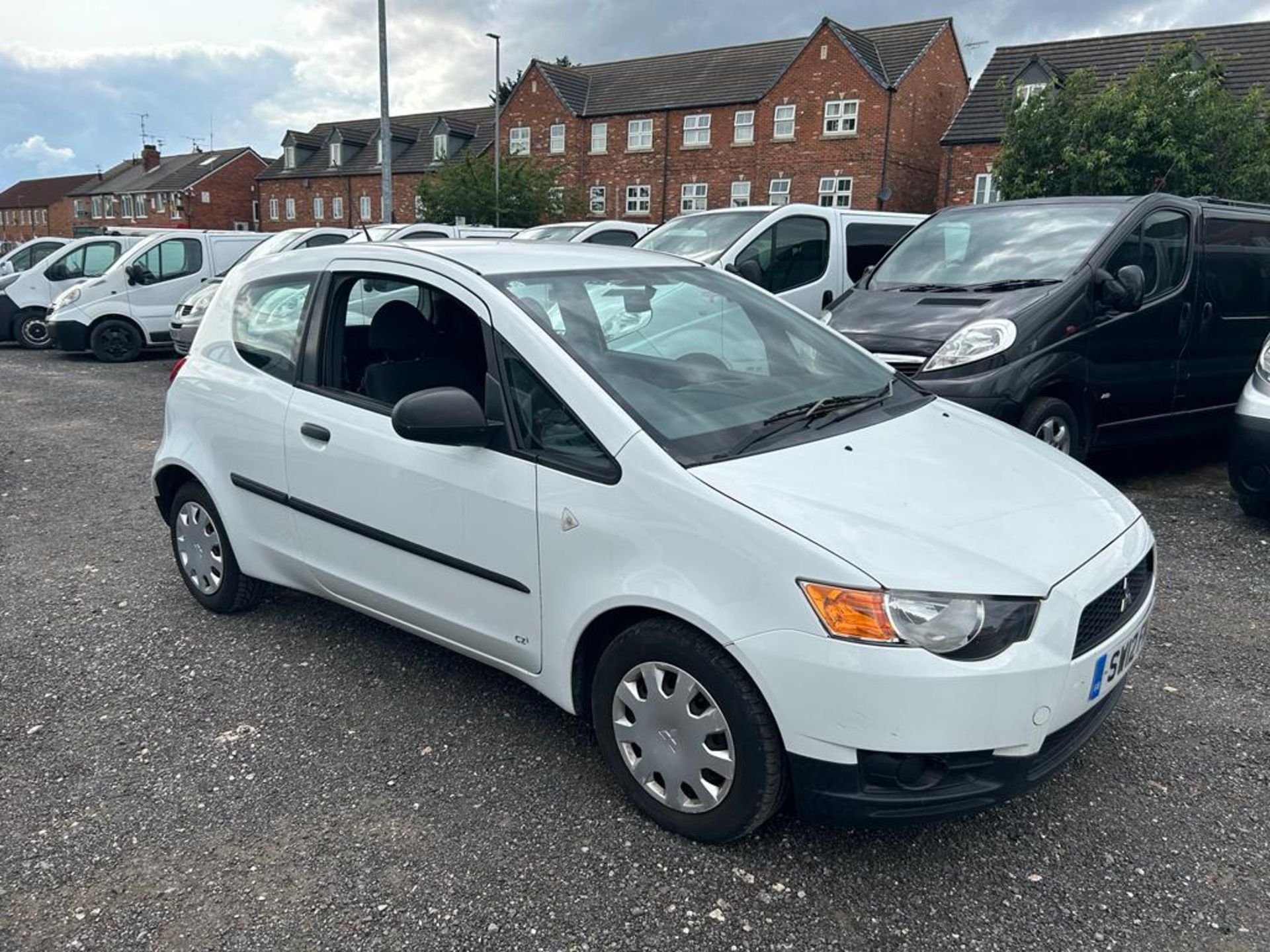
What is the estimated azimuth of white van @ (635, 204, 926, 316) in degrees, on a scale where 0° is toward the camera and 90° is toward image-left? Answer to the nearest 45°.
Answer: approximately 45°

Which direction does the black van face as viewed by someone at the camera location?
facing the viewer and to the left of the viewer

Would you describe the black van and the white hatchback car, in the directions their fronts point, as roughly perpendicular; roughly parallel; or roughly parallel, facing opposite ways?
roughly perpendicular

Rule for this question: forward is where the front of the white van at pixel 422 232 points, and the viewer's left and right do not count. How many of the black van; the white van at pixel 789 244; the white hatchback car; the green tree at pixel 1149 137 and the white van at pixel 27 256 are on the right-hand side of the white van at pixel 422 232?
1

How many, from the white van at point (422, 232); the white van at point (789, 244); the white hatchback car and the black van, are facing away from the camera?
0

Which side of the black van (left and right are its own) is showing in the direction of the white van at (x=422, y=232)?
right

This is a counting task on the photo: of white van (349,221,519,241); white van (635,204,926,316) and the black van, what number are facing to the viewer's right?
0

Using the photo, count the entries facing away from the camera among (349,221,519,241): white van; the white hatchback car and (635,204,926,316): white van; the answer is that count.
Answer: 0

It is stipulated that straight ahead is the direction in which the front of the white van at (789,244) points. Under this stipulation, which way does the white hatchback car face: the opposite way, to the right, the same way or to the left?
to the left

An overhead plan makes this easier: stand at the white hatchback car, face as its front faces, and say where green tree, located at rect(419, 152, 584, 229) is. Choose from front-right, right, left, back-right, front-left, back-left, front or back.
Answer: back-left

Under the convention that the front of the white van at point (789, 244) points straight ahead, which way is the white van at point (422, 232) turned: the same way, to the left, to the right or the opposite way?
the same way

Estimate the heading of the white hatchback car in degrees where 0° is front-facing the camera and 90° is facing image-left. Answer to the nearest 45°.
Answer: approximately 315°

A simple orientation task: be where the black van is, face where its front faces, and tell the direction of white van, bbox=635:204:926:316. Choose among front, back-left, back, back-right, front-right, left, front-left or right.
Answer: right

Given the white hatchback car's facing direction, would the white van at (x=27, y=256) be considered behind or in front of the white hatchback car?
behind

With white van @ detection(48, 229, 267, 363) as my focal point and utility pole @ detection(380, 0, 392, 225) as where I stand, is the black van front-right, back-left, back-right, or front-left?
front-left

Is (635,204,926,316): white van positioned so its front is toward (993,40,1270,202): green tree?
no

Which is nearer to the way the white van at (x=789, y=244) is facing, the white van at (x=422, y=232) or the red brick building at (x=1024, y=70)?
the white van

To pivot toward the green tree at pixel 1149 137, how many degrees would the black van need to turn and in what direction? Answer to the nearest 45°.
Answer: approximately 135° to its right

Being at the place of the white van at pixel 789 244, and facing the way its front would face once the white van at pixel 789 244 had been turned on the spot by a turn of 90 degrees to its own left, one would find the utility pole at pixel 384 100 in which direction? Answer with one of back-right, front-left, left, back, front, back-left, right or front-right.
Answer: back

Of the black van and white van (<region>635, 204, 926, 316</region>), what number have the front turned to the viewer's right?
0
